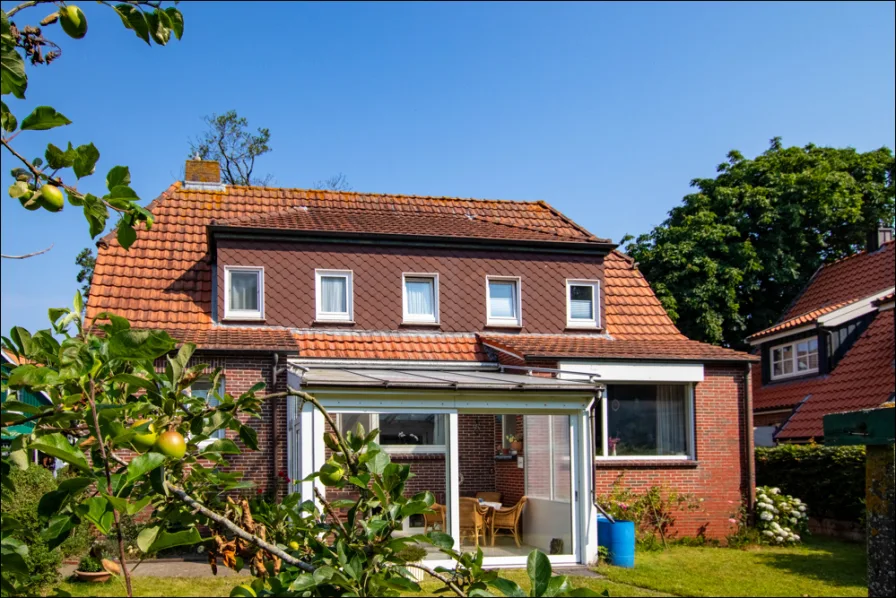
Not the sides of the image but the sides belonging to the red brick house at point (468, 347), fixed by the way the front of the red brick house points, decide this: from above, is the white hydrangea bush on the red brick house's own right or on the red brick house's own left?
on the red brick house's own left

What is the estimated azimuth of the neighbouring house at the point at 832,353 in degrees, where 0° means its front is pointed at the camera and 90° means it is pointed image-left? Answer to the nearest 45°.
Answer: approximately 45°

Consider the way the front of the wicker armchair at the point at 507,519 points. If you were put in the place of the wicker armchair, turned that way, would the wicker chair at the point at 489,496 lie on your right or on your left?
on your right

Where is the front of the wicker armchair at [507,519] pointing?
to the viewer's left

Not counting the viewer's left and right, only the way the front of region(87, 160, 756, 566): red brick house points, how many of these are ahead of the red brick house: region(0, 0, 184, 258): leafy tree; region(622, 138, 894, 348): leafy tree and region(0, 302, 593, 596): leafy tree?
2

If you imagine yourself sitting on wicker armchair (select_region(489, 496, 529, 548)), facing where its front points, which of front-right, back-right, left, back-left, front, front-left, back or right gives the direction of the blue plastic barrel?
back-left

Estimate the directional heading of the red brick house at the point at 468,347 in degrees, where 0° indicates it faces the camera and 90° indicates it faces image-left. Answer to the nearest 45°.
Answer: approximately 0°

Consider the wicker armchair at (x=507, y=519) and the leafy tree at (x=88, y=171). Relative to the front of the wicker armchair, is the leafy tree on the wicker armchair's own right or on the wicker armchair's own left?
on the wicker armchair's own left
